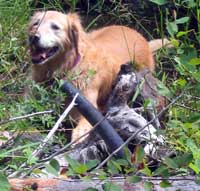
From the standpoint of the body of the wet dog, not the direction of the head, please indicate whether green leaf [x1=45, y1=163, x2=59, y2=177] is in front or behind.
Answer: in front

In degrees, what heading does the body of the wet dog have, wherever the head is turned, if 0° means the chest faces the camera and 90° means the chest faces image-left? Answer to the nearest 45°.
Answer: approximately 45°

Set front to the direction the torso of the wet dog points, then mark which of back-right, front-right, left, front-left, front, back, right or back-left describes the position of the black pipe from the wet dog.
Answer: front-left

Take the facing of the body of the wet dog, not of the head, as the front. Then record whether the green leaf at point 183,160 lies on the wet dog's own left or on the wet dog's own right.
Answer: on the wet dog's own left
